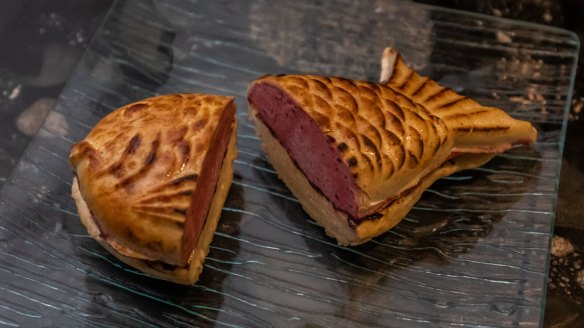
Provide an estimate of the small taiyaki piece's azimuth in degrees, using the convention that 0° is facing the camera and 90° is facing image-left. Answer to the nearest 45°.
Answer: approximately 90°

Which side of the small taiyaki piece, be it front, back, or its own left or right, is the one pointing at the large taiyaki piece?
back

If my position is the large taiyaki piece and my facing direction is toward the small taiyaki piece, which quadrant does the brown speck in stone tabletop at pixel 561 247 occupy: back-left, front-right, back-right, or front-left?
back-left

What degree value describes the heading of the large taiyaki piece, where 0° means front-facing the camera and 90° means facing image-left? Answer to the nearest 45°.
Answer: approximately 45°

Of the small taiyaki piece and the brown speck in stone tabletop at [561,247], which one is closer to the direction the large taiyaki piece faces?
the small taiyaki piece

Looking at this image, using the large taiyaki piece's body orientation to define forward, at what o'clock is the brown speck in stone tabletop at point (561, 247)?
The brown speck in stone tabletop is roughly at 7 o'clock from the large taiyaki piece.

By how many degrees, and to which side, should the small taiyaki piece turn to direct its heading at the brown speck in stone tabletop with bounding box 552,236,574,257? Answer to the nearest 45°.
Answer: approximately 180°

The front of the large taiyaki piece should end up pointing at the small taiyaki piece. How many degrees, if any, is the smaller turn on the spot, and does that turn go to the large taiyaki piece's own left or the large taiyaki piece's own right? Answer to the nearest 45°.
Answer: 0° — it already faces it
